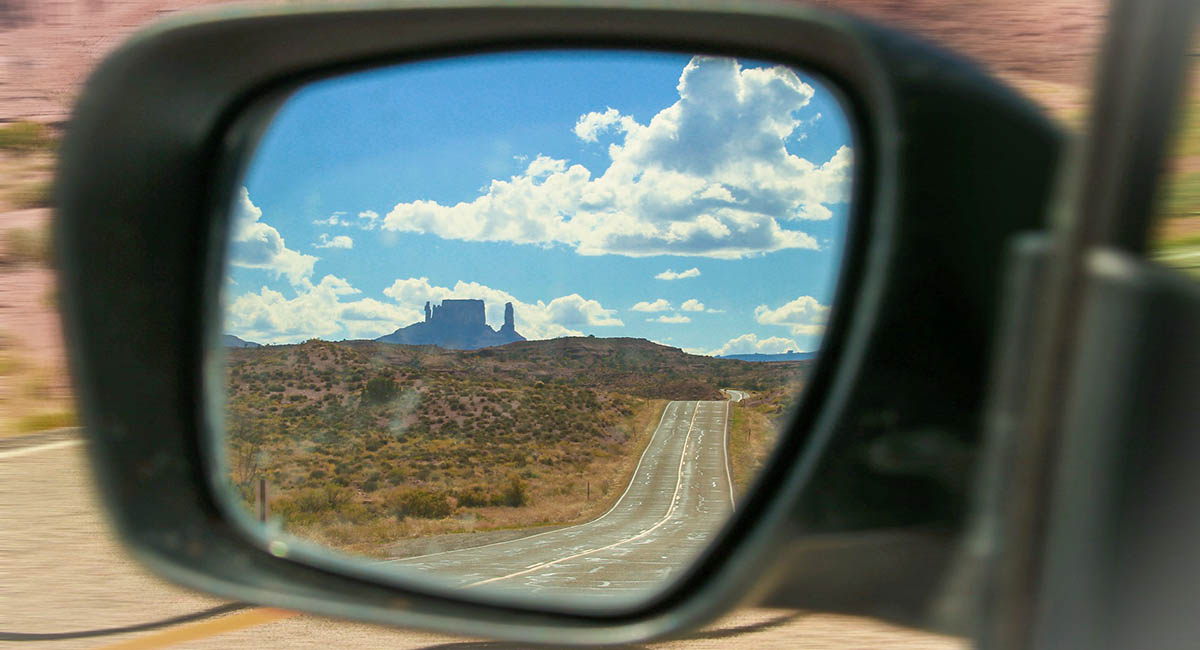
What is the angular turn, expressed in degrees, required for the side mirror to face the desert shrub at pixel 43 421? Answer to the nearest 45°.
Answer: approximately 135° to its right

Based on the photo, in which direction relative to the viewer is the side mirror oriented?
toward the camera

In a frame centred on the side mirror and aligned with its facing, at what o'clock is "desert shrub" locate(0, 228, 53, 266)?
The desert shrub is roughly at 5 o'clock from the side mirror.

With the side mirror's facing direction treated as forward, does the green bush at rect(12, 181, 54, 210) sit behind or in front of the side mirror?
behind
